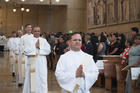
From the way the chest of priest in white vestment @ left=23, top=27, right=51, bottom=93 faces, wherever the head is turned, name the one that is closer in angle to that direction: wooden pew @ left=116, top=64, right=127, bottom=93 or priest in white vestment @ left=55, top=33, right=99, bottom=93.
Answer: the priest in white vestment

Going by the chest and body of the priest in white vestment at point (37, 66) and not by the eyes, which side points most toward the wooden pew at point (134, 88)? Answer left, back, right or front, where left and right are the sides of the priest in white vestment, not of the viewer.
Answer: left

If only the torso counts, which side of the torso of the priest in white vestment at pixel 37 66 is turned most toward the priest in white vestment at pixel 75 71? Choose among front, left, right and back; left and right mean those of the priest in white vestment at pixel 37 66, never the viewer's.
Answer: front

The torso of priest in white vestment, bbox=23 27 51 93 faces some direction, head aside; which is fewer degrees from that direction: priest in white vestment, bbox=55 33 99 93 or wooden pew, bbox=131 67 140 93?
the priest in white vestment

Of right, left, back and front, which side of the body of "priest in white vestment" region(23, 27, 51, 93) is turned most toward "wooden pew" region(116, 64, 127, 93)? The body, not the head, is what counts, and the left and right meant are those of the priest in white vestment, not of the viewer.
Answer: left

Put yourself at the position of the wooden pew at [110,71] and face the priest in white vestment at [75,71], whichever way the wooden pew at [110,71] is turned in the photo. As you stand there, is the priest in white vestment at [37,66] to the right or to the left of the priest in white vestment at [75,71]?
right

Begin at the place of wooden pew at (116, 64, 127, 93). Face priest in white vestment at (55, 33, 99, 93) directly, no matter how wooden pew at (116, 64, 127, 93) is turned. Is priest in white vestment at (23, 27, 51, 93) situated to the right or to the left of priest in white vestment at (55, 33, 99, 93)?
right

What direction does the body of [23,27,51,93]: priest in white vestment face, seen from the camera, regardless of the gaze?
toward the camera

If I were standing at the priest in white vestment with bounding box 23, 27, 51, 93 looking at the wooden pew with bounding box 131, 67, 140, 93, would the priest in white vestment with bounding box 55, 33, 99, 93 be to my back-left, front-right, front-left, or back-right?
front-right

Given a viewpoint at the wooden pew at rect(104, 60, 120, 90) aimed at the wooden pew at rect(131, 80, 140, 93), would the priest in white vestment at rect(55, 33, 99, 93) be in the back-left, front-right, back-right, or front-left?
front-right
